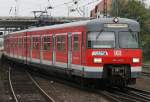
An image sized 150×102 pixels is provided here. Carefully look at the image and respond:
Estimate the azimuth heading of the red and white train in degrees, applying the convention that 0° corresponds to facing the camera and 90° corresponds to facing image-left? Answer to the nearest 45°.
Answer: approximately 315°
